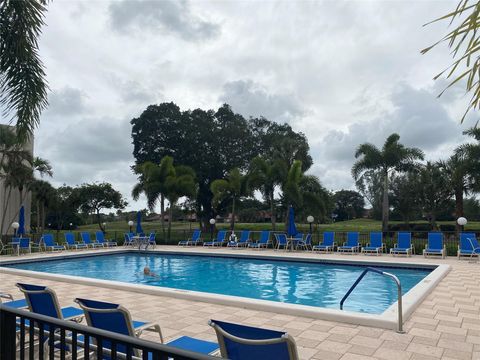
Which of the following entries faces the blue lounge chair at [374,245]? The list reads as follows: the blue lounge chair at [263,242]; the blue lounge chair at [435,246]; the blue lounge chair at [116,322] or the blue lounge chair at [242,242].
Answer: the blue lounge chair at [116,322]

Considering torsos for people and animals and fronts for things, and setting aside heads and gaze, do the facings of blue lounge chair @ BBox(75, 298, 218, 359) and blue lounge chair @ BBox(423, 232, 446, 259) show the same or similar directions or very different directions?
very different directions

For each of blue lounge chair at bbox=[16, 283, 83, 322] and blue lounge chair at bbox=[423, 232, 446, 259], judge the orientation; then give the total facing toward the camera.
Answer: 1

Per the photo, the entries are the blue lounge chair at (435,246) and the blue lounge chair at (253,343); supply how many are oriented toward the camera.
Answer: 1

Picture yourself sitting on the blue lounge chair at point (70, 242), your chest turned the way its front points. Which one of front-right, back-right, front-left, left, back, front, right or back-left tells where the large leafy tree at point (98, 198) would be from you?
back-left

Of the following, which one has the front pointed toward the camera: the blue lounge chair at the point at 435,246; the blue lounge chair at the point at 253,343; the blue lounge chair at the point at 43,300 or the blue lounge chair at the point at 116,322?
the blue lounge chair at the point at 435,246

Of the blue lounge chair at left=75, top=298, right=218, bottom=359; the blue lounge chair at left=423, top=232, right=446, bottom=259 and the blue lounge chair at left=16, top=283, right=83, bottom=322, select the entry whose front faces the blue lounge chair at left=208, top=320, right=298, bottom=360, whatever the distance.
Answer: the blue lounge chair at left=423, top=232, right=446, bottom=259

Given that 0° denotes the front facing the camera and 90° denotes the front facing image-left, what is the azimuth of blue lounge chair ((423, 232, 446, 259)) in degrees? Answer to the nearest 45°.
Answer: approximately 0°
